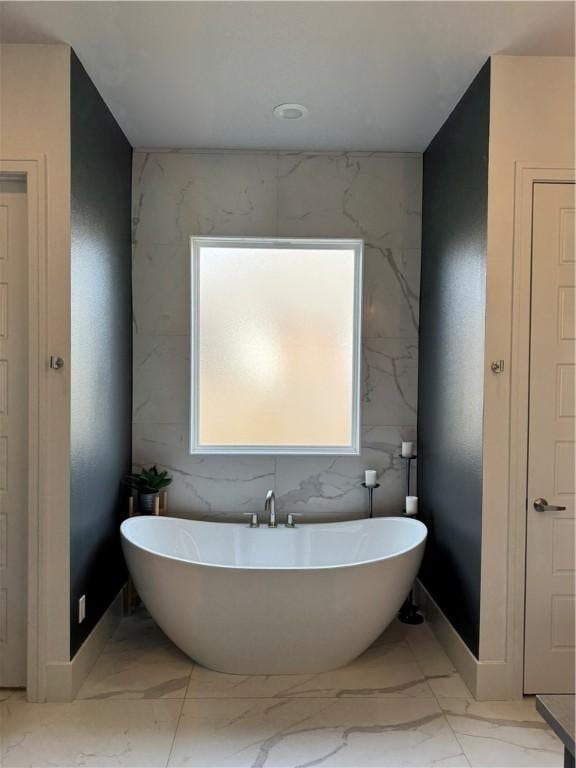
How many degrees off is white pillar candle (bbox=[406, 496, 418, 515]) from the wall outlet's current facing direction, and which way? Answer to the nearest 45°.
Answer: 0° — it already faces it

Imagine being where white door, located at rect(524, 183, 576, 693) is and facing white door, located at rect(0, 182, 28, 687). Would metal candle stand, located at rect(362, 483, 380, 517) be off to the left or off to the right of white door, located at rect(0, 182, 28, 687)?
right

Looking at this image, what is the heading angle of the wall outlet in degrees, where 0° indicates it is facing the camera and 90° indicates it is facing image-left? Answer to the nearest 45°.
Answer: approximately 270°

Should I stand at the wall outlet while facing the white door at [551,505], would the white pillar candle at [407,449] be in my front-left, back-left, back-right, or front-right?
front-left

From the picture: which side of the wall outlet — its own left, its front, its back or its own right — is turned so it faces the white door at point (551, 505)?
front

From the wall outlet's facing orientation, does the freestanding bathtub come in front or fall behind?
in front

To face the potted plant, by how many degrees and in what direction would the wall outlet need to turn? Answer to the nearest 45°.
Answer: approximately 45° to its left

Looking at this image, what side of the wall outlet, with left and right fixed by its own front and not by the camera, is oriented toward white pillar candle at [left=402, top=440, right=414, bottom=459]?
front
